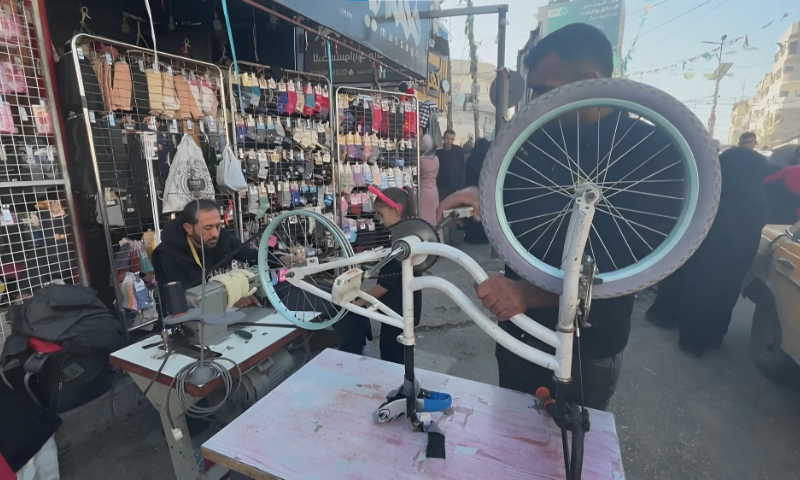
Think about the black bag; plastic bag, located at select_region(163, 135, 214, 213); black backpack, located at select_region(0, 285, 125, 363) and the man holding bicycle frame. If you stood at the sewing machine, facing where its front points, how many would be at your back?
1

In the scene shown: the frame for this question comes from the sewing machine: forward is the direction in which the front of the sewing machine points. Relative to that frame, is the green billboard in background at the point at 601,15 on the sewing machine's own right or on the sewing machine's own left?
on the sewing machine's own right

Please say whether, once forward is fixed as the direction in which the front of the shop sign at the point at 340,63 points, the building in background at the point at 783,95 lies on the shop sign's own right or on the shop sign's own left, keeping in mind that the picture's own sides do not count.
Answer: on the shop sign's own left

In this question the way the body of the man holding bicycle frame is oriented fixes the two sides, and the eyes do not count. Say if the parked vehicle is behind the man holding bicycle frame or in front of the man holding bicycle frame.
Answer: behind

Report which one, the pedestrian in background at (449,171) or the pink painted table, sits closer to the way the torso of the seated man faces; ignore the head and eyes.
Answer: the pink painted table

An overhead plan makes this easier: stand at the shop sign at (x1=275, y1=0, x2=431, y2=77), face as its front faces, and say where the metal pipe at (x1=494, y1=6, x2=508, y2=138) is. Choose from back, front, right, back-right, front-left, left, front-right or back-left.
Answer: left

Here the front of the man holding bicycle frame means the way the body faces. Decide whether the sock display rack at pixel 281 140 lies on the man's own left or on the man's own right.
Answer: on the man's own right

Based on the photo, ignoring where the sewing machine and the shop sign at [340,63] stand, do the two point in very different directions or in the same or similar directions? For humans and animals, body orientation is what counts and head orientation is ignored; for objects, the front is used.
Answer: very different directions

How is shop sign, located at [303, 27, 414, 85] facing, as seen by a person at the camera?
facing the viewer and to the right of the viewer

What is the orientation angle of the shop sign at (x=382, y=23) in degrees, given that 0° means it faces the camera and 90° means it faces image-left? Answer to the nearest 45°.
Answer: approximately 315°
